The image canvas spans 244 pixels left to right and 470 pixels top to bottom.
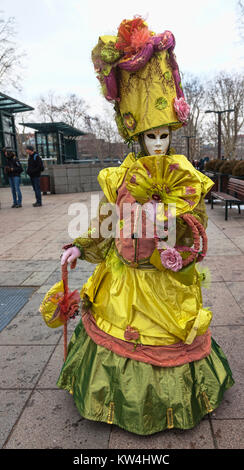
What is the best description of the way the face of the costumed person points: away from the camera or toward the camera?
toward the camera

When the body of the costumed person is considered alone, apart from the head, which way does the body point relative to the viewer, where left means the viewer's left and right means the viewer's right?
facing the viewer

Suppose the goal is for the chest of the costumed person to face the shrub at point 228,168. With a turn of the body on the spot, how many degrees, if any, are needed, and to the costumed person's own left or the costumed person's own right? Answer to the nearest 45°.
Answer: approximately 180°

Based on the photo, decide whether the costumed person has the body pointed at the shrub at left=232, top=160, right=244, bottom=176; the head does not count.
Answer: no
